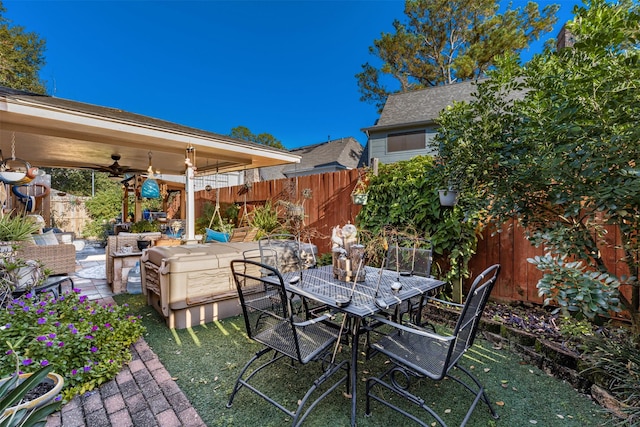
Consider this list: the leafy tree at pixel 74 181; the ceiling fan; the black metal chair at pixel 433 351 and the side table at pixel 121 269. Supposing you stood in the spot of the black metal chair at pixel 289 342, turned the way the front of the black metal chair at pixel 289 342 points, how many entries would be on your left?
3

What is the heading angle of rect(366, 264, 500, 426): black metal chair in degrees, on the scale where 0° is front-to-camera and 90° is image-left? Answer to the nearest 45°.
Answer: approximately 135°

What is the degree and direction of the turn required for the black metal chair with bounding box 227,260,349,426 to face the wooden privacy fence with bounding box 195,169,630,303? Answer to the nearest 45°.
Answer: approximately 45° to its left

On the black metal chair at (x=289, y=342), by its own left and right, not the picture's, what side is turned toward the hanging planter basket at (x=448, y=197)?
front

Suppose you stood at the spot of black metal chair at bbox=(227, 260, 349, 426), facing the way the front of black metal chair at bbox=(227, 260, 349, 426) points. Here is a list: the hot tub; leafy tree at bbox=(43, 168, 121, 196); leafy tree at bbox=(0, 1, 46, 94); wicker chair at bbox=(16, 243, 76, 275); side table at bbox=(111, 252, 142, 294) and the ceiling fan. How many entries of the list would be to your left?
6

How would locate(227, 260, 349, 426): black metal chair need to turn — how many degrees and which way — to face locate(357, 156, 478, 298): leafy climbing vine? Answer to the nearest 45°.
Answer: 0° — it already faces it

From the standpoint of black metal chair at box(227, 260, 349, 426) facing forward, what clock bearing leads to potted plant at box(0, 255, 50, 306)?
The potted plant is roughly at 8 o'clock from the black metal chair.

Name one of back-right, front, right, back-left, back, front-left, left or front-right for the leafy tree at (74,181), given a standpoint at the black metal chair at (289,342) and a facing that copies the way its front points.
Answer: left

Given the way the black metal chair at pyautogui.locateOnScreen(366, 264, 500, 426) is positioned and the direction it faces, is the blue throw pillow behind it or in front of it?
in front

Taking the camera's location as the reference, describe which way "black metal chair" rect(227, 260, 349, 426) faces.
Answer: facing away from the viewer and to the right of the viewer

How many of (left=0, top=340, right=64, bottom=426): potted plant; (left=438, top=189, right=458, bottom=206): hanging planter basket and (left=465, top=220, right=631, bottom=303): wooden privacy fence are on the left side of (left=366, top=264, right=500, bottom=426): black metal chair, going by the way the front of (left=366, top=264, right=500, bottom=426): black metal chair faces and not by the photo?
1

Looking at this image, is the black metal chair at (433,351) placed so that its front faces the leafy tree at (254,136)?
yes

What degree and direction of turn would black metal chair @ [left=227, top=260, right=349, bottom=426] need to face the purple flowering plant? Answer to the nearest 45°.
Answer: approximately 135° to its left

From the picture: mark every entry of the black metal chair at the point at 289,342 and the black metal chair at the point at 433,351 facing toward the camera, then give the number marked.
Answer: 0
